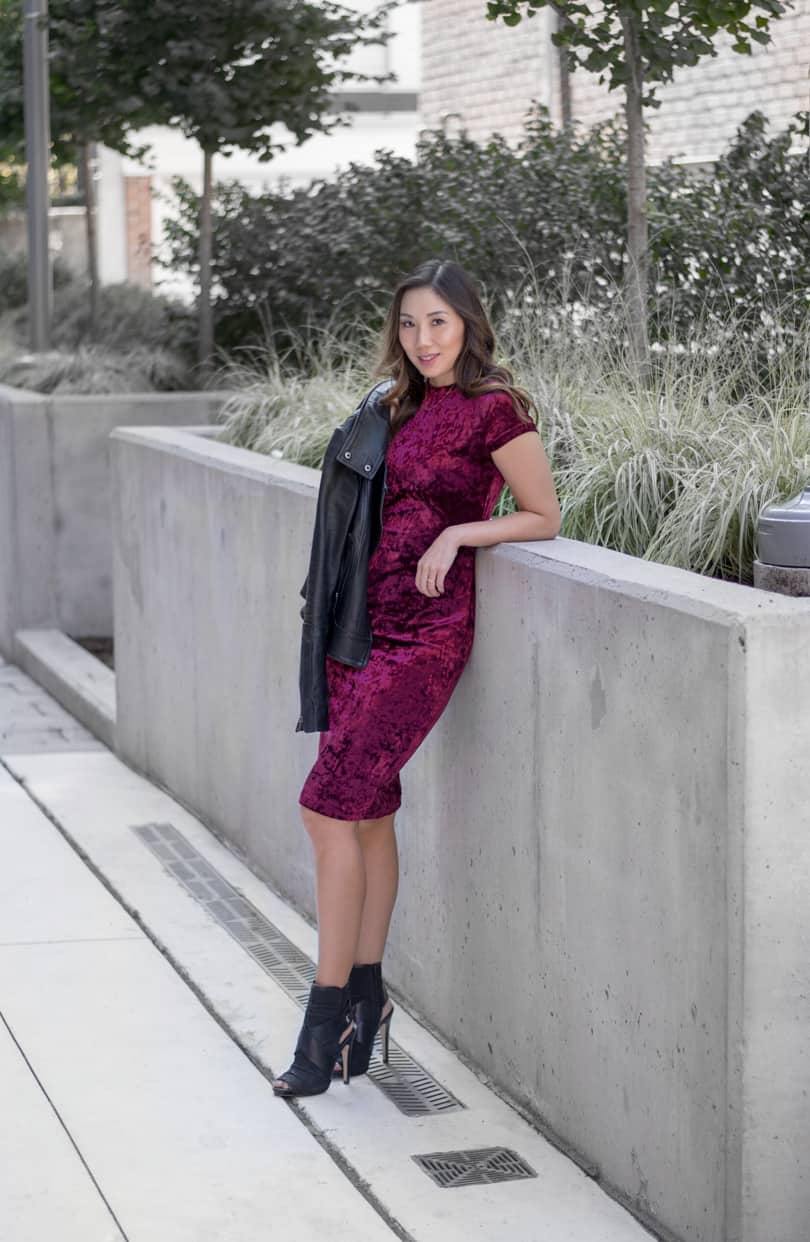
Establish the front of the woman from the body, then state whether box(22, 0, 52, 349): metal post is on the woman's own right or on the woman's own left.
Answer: on the woman's own right

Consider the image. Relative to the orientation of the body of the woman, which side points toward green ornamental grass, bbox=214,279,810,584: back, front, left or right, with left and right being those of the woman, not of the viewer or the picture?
back

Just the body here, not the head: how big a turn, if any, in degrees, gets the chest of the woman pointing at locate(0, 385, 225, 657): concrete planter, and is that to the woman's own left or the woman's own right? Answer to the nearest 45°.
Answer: approximately 135° to the woman's own right

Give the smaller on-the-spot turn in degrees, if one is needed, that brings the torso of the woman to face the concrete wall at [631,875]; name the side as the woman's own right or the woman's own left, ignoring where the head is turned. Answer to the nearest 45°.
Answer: approximately 90° to the woman's own left

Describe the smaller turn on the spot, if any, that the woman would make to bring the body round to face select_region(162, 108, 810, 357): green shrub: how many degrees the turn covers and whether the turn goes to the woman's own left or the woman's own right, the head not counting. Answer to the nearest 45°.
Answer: approximately 135° to the woman's own right

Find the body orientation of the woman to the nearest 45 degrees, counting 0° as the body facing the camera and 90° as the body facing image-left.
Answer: approximately 45°
